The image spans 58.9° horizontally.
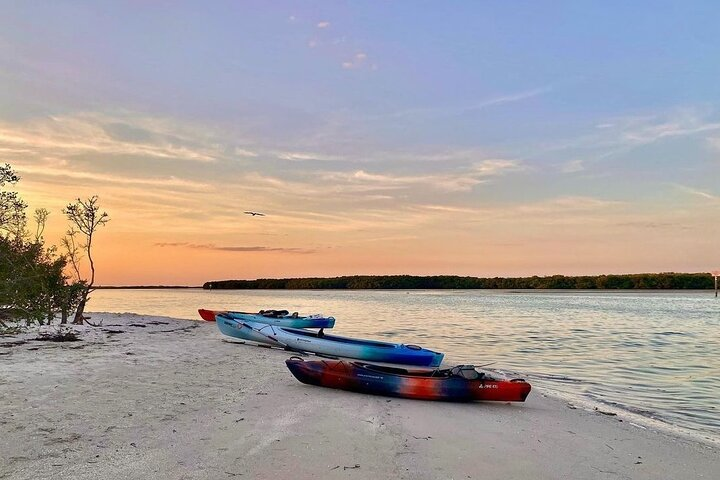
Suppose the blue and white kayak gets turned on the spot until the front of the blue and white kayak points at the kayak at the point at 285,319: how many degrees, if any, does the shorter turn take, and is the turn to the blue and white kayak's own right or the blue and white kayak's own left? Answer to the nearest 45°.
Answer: approximately 90° to the blue and white kayak's own right

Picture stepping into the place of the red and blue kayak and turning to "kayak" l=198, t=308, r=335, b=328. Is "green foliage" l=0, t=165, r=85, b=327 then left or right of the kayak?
left

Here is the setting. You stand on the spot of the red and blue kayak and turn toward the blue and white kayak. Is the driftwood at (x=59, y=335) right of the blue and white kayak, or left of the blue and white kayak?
left

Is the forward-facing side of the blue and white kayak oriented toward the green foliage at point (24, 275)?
yes

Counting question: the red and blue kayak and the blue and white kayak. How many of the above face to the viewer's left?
2

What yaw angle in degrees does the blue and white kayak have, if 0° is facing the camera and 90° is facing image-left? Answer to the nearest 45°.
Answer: approximately 90°

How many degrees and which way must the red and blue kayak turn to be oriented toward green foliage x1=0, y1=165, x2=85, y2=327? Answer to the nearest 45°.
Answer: approximately 45° to its right

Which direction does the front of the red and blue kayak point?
to the viewer's left

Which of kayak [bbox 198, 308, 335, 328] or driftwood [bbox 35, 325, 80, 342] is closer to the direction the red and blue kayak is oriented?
the driftwood
